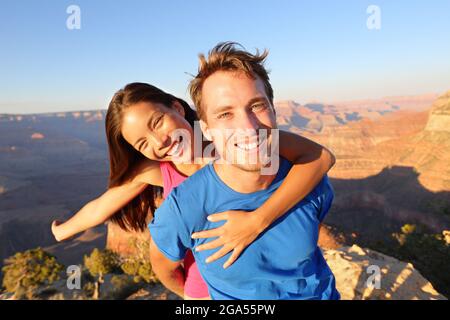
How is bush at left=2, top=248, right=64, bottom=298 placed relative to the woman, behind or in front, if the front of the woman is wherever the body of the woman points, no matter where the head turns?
behind

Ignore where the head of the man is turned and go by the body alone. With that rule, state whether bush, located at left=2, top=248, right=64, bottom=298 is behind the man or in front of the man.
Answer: behind

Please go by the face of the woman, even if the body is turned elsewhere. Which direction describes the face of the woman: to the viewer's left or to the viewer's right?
to the viewer's right
